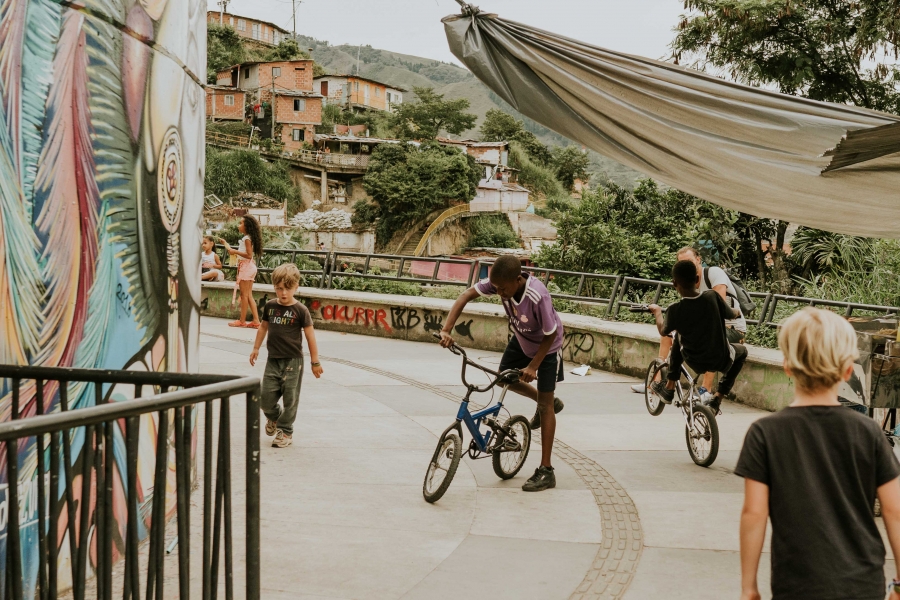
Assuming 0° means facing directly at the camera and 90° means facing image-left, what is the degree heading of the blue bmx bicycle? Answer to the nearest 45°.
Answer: approximately 45°

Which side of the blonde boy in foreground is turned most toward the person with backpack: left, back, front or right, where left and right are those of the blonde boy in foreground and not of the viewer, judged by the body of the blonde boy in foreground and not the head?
front

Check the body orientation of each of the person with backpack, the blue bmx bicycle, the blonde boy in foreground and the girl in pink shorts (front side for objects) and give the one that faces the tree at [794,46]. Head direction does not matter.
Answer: the blonde boy in foreground

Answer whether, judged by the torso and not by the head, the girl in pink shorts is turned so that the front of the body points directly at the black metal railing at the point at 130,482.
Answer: no

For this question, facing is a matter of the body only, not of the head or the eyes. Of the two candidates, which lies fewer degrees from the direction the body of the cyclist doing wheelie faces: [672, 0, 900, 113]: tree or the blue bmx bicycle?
the tree

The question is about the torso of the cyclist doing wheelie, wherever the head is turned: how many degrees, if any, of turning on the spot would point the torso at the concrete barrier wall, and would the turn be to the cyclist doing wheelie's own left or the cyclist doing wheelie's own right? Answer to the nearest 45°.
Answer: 0° — they already face it

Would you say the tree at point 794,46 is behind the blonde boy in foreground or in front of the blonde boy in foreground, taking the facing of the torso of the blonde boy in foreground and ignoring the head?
in front

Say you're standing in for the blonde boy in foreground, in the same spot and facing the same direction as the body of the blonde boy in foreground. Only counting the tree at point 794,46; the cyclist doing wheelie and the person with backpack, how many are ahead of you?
3

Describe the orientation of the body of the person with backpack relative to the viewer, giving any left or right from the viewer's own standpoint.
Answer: facing to the left of the viewer

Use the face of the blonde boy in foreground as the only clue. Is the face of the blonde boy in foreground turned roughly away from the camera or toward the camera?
away from the camera

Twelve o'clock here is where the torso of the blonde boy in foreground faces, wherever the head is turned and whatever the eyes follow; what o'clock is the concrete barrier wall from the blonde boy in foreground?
The concrete barrier wall is roughly at 11 o'clock from the blonde boy in foreground.

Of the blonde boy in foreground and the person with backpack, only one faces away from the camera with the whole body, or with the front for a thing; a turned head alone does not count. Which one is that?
the blonde boy in foreground

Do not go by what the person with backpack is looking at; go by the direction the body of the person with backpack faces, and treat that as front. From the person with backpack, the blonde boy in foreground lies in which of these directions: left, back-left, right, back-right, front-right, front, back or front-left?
left

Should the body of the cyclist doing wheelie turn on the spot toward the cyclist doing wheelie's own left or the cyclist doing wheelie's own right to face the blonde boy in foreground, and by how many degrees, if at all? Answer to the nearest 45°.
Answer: approximately 135° to the cyclist doing wheelie's own left

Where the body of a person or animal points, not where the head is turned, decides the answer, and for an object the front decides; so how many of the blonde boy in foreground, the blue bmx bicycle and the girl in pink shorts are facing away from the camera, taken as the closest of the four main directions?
1

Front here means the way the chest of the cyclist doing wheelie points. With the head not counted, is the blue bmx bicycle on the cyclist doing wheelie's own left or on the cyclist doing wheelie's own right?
on the cyclist doing wheelie's own left

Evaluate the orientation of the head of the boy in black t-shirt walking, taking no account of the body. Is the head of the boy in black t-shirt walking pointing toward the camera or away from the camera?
toward the camera

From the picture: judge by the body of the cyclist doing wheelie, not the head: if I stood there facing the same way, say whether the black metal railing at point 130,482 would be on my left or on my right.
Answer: on my left

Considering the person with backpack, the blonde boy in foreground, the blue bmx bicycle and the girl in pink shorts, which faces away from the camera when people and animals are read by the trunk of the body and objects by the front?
the blonde boy in foreground
